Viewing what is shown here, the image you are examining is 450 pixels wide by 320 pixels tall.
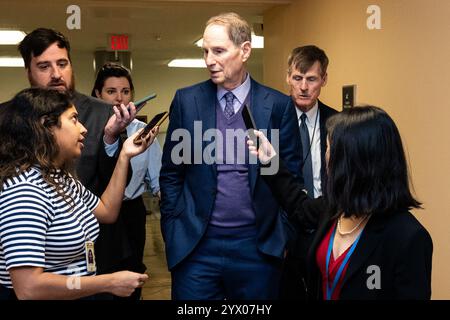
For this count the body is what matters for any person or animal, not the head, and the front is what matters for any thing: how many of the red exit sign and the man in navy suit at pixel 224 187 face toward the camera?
2

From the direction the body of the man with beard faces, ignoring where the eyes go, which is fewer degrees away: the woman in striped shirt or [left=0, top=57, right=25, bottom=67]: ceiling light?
the woman in striped shirt

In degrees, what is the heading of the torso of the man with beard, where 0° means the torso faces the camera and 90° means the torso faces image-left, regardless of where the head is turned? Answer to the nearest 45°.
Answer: approximately 315°

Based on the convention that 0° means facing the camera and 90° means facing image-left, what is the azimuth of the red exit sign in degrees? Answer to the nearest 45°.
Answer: approximately 0°

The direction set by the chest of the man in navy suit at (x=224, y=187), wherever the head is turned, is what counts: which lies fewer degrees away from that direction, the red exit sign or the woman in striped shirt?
the woman in striped shirt

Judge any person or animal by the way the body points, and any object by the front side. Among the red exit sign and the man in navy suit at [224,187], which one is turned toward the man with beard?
the red exit sign

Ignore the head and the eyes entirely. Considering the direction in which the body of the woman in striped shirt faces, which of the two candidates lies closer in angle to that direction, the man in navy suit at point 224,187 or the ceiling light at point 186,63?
the man in navy suit

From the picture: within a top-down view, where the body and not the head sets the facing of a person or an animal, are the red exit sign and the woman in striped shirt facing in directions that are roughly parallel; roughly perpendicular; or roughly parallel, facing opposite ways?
roughly perpendicular

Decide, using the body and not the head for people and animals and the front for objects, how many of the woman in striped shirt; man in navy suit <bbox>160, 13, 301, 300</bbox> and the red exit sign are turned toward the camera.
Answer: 2

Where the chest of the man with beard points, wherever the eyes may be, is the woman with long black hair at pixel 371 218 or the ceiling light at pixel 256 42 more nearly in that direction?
the woman with long black hair

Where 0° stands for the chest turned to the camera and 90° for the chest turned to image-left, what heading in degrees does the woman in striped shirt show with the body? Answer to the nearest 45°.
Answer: approximately 270°

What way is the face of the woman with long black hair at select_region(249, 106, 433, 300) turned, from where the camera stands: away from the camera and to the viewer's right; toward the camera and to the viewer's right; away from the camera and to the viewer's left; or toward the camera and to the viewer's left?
away from the camera and to the viewer's left

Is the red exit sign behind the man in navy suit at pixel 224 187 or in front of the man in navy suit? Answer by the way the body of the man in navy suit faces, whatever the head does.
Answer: behind

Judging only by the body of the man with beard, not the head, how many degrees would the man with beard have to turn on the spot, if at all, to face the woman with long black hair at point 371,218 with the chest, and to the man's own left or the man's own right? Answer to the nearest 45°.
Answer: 0° — they already face them
